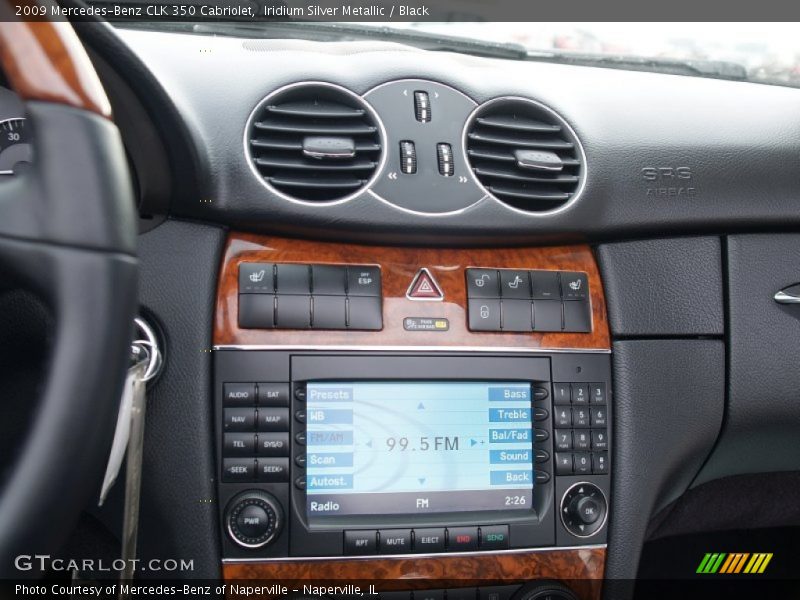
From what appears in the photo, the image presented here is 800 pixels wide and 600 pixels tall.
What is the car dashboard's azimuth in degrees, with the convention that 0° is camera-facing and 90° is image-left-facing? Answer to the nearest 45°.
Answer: approximately 0°
